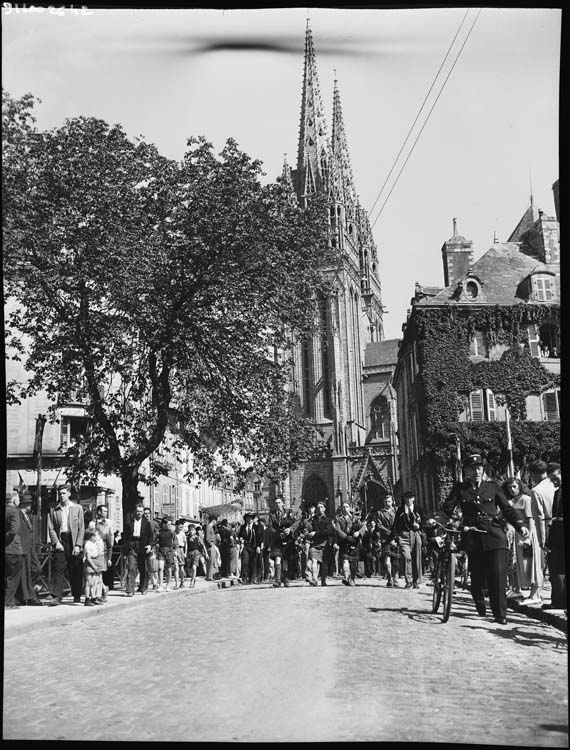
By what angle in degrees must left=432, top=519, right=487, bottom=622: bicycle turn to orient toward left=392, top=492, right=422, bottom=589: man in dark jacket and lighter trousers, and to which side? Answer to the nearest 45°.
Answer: approximately 180°

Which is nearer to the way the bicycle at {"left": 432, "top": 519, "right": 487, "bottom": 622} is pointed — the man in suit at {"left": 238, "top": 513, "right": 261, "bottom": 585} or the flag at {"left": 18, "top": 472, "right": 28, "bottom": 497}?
the flag

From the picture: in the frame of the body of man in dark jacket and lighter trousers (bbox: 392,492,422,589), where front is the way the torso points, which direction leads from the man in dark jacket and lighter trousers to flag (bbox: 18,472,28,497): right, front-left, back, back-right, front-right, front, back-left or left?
front-right

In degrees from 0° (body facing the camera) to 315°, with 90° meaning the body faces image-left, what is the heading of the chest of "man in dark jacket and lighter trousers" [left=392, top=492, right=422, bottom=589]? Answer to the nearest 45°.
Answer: approximately 0°

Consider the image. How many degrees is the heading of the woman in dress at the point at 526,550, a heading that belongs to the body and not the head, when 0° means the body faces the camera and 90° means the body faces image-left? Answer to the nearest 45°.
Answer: approximately 45°

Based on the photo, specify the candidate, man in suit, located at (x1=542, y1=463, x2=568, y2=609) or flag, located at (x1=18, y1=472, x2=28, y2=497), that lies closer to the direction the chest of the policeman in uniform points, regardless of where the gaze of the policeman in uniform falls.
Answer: the flag

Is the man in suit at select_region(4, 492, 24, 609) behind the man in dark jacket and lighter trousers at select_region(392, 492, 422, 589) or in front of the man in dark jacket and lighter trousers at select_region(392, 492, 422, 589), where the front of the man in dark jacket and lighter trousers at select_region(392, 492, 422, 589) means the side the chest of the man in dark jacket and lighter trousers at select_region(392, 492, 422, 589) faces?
in front

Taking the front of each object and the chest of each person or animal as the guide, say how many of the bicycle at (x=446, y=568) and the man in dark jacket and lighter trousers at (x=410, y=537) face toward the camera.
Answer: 2
